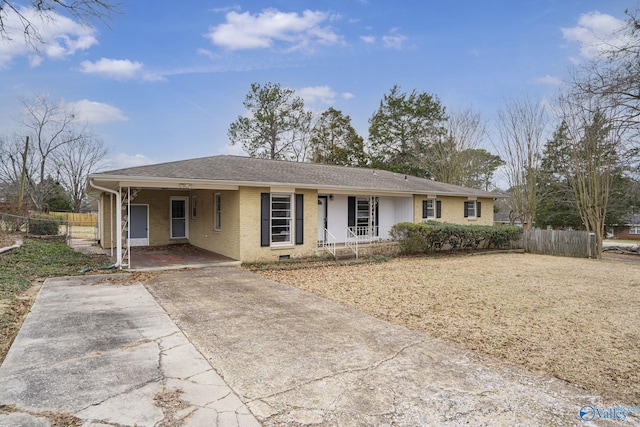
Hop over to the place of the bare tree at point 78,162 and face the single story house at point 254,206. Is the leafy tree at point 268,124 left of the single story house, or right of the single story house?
left

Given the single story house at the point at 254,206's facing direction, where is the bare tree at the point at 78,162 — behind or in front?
behind

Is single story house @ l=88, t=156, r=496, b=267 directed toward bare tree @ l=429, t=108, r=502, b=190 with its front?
no

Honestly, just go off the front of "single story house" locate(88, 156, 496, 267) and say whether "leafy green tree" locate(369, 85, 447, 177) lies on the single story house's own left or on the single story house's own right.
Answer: on the single story house's own left

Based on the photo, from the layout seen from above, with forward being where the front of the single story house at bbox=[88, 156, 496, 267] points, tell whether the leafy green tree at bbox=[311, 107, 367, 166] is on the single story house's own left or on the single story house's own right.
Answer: on the single story house's own left

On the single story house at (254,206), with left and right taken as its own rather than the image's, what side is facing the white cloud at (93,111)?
back

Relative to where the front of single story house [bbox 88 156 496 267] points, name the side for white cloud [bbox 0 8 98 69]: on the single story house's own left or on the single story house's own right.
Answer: on the single story house's own right

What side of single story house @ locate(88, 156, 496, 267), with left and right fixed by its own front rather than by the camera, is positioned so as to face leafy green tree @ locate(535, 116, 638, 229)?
left

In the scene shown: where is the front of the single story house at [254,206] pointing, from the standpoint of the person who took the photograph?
facing the viewer and to the right of the viewer

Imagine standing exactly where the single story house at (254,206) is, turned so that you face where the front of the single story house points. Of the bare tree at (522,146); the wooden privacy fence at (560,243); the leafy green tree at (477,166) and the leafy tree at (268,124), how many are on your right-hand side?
0

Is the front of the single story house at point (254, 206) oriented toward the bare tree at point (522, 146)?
no

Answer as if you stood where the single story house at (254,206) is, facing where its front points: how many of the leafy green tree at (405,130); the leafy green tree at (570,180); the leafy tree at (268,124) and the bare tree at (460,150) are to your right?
0

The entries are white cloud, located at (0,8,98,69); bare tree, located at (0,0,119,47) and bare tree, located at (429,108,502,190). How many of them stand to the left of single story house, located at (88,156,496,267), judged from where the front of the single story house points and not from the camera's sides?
1

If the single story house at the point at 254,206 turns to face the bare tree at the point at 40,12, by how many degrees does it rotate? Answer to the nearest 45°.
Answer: approximately 45° to its right
